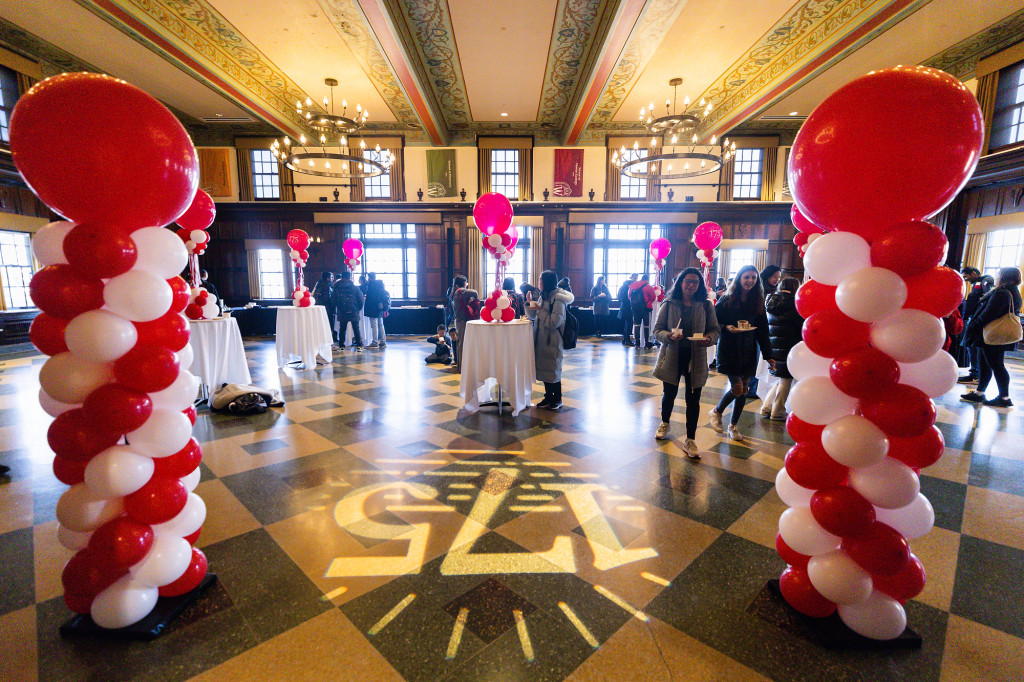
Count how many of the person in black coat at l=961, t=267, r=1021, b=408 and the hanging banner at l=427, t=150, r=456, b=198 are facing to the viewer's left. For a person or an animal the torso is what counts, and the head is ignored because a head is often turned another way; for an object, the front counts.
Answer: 1

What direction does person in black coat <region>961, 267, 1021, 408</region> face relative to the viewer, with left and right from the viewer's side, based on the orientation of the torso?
facing to the left of the viewer

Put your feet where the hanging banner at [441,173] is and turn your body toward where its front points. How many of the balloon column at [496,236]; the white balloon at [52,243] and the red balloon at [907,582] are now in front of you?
3
